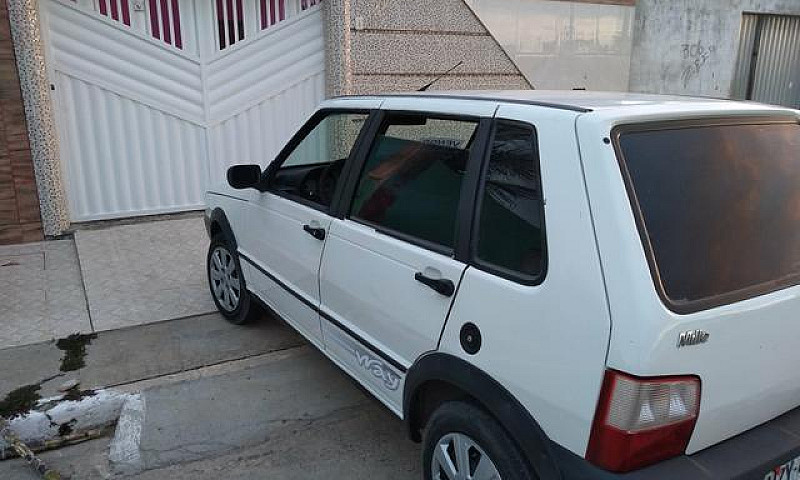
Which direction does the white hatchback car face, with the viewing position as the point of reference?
facing away from the viewer and to the left of the viewer

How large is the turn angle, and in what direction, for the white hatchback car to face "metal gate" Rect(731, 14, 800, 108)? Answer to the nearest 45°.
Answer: approximately 45° to its right

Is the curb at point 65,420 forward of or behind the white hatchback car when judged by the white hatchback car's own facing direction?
forward

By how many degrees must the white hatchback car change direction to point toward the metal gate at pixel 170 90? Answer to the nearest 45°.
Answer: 0° — it already faces it

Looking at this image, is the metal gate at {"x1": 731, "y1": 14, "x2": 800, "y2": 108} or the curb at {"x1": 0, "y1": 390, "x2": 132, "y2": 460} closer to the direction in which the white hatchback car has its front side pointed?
the curb
